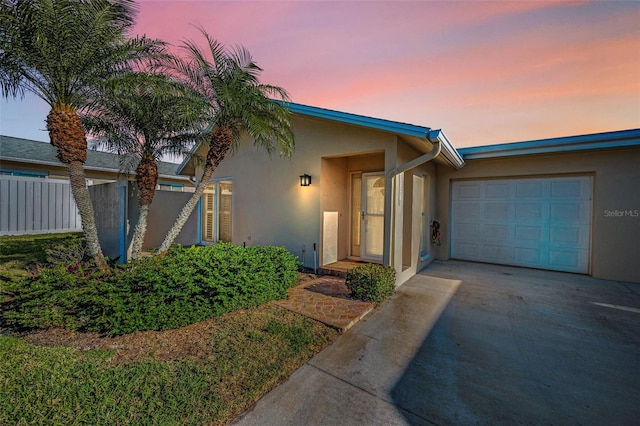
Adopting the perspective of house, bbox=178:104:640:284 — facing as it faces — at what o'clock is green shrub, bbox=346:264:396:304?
The green shrub is roughly at 1 o'clock from the house.

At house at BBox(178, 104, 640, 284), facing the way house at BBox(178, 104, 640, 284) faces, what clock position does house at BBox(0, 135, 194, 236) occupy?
house at BBox(0, 135, 194, 236) is roughly at 3 o'clock from house at BBox(178, 104, 640, 284).

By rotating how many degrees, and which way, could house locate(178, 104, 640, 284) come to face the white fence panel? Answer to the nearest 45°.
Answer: approximately 90° to its right

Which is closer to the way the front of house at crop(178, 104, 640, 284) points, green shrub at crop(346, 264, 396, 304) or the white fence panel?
the green shrub

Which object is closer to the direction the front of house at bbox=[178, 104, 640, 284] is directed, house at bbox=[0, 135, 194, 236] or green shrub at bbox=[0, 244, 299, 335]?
the green shrub

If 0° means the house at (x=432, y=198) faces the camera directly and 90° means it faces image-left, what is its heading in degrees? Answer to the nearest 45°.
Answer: approximately 0°

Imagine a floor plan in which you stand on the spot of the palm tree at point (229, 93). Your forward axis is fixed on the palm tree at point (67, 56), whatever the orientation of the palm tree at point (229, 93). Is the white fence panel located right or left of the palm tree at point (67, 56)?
right

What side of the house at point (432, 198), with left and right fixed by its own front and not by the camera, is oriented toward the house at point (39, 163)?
right
